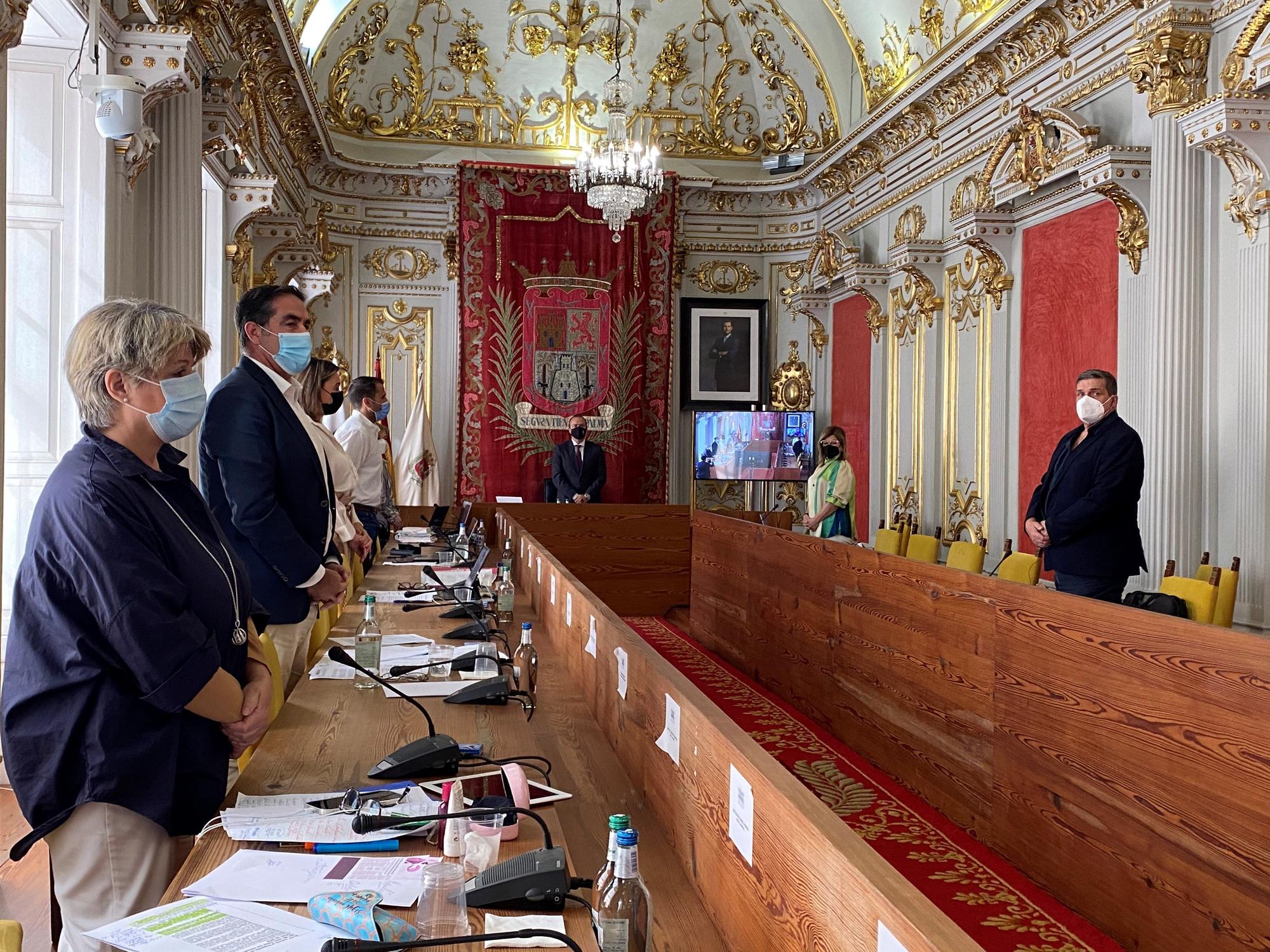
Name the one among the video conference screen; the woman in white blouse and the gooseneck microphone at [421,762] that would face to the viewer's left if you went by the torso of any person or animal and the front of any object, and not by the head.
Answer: the gooseneck microphone

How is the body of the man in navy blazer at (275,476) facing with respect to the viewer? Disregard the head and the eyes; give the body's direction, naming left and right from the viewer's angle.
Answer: facing to the right of the viewer

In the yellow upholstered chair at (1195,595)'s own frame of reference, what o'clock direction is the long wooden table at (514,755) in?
The long wooden table is roughly at 11 o'clock from the yellow upholstered chair.

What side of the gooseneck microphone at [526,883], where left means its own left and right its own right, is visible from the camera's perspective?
left

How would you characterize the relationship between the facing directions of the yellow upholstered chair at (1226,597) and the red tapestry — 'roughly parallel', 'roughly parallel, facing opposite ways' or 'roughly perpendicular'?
roughly perpendicular

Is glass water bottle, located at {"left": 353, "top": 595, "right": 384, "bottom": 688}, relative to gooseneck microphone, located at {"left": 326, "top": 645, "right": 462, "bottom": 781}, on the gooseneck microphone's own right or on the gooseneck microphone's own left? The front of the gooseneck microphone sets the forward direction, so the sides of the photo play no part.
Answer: on the gooseneck microphone's own right

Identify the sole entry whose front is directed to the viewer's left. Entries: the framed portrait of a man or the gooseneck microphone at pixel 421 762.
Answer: the gooseneck microphone

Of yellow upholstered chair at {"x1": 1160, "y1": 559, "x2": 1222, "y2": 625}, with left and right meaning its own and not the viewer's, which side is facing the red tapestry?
right

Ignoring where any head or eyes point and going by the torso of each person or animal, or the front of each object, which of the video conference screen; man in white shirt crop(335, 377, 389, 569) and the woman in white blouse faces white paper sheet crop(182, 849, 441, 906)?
the video conference screen

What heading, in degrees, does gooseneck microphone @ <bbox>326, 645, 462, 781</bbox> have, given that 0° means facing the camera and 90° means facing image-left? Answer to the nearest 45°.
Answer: approximately 90°
